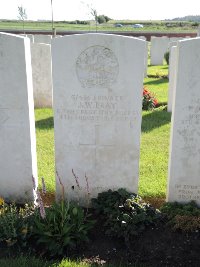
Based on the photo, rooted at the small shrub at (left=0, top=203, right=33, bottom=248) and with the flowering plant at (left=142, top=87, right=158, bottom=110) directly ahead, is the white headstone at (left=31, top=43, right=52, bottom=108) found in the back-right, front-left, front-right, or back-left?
front-left

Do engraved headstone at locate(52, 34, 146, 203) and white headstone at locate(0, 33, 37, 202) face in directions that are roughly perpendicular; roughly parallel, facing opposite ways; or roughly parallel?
roughly parallel

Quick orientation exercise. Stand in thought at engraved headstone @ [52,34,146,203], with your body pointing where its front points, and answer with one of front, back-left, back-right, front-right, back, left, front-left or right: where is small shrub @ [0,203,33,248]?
front-right

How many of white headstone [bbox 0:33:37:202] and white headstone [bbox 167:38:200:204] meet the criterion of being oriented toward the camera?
2

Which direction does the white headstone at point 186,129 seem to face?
toward the camera

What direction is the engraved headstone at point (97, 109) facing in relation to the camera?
toward the camera

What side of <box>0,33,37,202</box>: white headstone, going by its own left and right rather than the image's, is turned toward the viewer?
front

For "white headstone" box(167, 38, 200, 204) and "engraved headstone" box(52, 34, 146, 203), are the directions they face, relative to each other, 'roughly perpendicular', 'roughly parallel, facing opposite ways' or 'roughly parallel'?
roughly parallel

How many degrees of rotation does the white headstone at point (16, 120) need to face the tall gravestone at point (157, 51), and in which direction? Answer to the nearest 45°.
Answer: approximately 135° to its left

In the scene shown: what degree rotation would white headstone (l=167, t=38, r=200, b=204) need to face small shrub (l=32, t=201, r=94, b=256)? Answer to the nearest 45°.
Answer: approximately 45° to its right

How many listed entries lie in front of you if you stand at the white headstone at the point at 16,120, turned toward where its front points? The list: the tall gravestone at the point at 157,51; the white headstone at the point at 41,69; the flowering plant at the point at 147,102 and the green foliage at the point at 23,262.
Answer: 1
